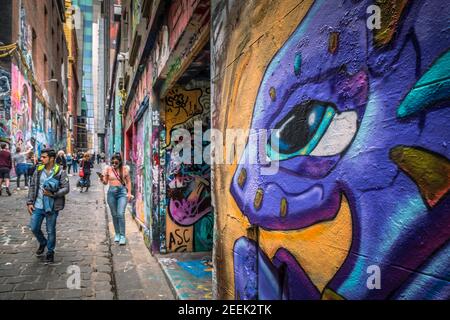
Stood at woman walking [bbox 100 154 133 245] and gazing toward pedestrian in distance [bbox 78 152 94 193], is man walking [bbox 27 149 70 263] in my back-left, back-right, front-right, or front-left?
back-left

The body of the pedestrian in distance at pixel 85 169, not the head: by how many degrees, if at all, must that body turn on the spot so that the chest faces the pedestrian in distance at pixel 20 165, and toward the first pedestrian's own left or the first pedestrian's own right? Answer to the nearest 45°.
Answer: approximately 90° to the first pedestrian's own right

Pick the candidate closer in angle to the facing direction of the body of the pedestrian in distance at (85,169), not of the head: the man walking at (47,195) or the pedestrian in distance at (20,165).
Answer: the man walking

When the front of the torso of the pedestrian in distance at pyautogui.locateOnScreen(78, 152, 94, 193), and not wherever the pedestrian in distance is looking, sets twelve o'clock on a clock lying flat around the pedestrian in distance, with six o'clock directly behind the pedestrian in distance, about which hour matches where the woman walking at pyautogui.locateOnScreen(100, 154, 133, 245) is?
The woman walking is roughly at 12 o'clock from the pedestrian in distance.

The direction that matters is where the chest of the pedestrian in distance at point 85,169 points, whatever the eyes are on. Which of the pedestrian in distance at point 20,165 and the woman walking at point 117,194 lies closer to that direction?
the woman walking

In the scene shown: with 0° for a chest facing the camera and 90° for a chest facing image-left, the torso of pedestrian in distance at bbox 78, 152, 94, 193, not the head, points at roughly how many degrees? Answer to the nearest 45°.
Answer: approximately 0°

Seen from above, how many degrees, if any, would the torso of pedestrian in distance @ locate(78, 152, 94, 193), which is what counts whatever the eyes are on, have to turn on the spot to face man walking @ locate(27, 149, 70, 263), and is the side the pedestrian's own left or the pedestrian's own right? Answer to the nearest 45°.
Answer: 0° — they already face them
